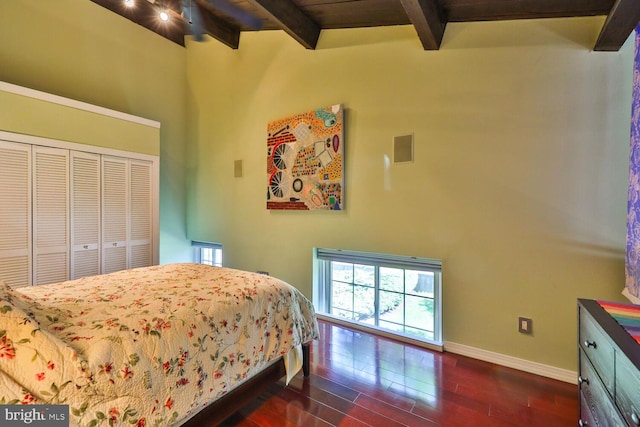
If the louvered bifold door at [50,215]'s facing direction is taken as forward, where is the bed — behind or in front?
in front

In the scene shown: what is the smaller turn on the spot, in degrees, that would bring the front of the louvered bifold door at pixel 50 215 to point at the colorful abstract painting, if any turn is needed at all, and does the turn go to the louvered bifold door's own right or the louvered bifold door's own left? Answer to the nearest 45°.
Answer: approximately 45° to the louvered bifold door's own left

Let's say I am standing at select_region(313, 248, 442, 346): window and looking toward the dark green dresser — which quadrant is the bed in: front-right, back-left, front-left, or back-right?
front-right

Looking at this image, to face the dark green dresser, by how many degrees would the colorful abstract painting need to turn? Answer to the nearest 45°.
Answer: approximately 90° to its left

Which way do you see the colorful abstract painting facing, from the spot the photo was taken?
facing the viewer and to the left of the viewer

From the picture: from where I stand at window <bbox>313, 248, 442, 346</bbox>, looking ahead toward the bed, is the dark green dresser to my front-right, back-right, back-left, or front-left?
front-left

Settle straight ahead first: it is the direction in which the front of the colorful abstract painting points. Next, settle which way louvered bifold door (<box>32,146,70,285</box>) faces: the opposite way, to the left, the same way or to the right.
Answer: to the left

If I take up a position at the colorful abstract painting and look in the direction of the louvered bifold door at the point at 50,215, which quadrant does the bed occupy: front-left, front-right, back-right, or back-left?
front-left

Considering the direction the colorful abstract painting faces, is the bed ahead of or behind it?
ahead

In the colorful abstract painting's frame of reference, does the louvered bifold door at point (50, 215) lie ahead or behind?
ahead

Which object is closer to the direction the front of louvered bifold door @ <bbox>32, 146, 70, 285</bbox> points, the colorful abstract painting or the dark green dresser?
the dark green dresser

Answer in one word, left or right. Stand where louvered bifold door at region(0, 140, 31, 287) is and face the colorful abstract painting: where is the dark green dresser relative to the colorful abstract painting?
right

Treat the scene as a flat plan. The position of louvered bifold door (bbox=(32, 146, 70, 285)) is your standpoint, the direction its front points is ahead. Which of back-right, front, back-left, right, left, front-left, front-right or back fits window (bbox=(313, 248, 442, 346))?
front-left

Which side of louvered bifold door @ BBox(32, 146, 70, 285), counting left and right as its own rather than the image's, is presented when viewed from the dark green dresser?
front

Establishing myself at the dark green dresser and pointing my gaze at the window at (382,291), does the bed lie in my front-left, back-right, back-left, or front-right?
front-left

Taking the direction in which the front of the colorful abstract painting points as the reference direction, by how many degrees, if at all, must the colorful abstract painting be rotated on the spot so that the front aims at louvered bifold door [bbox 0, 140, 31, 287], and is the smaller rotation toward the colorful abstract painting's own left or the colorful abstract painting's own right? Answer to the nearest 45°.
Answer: approximately 45° to the colorful abstract painting's own right
